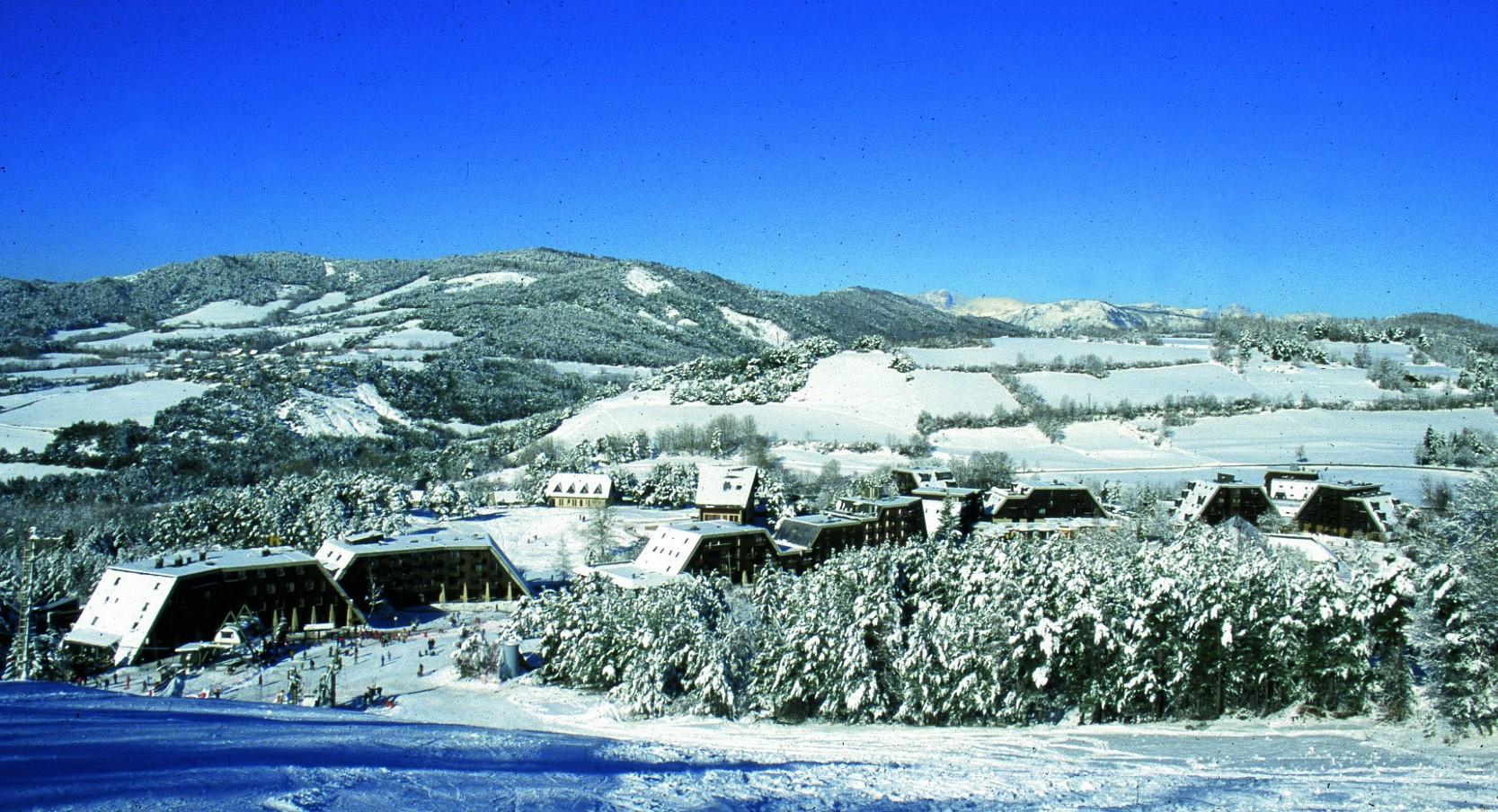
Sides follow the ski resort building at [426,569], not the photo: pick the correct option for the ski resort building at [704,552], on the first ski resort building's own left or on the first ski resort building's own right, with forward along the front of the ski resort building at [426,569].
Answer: on the first ski resort building's own left

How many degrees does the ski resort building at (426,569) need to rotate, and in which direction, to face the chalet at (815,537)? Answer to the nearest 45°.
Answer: approximately 90° to its left

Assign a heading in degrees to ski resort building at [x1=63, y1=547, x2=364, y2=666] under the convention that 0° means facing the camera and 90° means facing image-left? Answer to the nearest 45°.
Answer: approximately 315°

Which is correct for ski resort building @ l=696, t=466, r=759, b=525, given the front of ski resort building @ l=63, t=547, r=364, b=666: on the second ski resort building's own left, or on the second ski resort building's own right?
on the second ski resort building's own left

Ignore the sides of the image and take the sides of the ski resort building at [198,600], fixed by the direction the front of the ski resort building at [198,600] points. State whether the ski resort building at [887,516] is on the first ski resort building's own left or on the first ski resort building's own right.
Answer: on the first ski resort building's own left

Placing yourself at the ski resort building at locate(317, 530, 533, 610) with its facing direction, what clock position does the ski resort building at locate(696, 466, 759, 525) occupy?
the ski resort building at locate(696, 466, 759, 525) is roughly at 8 o'clock from the ski resort building at locate(317, 530, 533, 610).

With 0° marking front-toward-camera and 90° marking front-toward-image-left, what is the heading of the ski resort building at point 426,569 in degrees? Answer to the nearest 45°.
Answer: approximately 0°

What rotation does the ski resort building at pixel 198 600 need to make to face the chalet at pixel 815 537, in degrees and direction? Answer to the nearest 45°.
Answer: approximately 45° to its left
